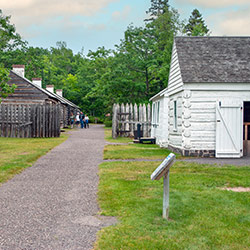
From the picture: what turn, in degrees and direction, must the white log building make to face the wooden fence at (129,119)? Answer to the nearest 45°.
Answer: approximately 135° to its right

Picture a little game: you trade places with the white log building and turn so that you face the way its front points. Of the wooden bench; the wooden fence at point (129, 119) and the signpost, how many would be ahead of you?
1

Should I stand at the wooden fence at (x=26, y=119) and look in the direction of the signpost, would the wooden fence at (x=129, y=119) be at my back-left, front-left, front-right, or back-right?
front-left

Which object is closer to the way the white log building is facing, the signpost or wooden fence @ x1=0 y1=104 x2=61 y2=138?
the signpost

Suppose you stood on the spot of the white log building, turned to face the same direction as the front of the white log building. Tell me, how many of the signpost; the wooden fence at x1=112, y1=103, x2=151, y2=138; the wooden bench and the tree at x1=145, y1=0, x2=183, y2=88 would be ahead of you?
1

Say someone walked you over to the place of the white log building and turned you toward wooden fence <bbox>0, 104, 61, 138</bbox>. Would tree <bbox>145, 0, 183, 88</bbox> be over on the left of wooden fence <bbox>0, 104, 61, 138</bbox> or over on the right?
right

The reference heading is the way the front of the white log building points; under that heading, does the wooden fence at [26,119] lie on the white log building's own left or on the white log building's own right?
on the white log building's own right

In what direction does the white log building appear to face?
toward the camera

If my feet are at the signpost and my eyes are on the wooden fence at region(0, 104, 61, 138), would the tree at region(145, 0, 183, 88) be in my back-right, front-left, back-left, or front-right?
front-right

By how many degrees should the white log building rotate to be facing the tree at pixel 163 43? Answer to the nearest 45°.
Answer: approximately 180°

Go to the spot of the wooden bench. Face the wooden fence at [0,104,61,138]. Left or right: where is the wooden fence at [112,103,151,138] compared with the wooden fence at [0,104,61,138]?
right

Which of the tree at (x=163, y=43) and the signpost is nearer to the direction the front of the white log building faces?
the signpost

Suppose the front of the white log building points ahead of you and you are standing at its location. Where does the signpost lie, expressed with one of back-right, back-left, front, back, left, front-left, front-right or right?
front
